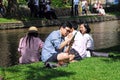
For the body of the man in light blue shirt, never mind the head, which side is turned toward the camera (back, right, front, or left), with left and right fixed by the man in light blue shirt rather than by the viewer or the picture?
right

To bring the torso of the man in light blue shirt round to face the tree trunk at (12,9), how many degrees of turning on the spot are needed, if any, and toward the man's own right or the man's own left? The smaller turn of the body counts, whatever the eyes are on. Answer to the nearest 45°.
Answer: approximately 90° to the man's own left

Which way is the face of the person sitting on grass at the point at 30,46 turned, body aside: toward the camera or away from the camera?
away from the camera

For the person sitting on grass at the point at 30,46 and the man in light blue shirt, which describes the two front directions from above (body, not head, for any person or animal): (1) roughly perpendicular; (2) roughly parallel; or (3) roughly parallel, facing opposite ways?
roughly perpendicular
